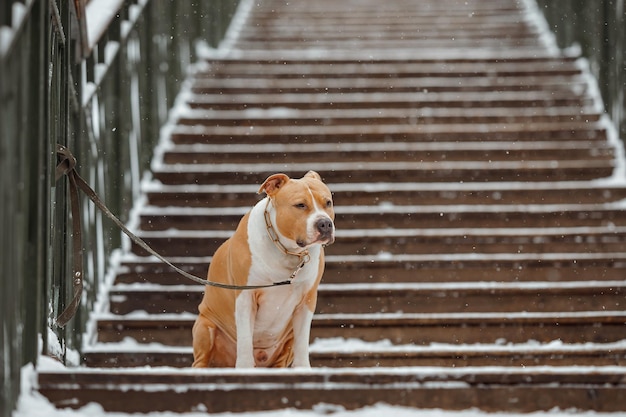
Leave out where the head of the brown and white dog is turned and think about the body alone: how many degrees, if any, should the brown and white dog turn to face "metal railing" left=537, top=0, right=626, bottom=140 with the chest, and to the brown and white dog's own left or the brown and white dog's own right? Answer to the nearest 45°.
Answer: approximately 90° to the brown and white dog's own left

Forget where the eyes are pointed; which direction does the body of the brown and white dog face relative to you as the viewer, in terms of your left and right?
facing the viewer and to the right of the viewer

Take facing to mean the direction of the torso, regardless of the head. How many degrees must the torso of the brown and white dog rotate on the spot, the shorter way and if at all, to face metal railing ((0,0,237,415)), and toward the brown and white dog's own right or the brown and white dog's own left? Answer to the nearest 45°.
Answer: approximately 135° to the brown and white dog's own right
